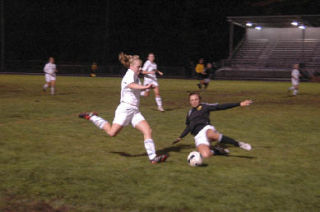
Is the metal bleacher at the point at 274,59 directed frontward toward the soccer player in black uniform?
yes

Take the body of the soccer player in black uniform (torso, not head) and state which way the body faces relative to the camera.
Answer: toward the camera

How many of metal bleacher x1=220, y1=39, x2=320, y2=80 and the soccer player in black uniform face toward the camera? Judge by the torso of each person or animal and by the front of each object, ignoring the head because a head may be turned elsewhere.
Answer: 2

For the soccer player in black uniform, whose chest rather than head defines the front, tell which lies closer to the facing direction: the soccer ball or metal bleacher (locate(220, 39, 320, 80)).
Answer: the soccer ball

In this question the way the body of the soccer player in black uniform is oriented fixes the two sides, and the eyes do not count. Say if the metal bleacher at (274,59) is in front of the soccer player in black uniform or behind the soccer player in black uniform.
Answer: behind

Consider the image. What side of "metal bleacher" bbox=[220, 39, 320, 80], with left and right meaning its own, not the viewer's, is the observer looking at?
front

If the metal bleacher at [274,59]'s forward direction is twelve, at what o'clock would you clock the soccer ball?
The soccer ball is roughly at 12 o'clock from the metal bleacher.

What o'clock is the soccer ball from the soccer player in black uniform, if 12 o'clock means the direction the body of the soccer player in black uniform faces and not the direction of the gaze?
The soccer ball is roughly at 12 o'clock from the soccer player in black uniform.
